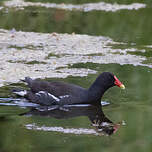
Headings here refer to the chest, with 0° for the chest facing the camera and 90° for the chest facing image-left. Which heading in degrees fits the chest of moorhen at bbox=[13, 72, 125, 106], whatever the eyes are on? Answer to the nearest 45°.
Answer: approximately 270°
